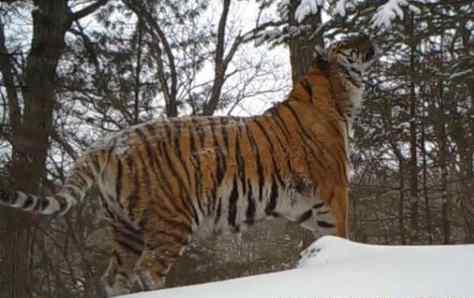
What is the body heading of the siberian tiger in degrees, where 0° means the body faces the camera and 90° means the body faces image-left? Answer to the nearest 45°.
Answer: approximately 270°

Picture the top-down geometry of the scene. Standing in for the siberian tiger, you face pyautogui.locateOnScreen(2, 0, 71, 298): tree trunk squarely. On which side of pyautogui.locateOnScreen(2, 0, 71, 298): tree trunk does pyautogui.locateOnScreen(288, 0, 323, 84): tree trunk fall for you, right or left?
right

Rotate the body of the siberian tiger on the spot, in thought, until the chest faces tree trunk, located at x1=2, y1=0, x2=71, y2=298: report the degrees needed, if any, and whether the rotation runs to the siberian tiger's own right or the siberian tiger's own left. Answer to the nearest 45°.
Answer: approximately 135° to the siberian tiger's own left

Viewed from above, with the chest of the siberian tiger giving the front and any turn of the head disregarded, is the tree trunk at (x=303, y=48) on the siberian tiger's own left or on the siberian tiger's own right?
on the siberian tiger's own left

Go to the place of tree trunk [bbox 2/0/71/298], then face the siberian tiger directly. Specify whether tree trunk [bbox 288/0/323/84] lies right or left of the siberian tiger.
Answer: left

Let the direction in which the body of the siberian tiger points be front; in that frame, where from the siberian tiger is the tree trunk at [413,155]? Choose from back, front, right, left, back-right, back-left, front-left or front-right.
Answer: front-left
